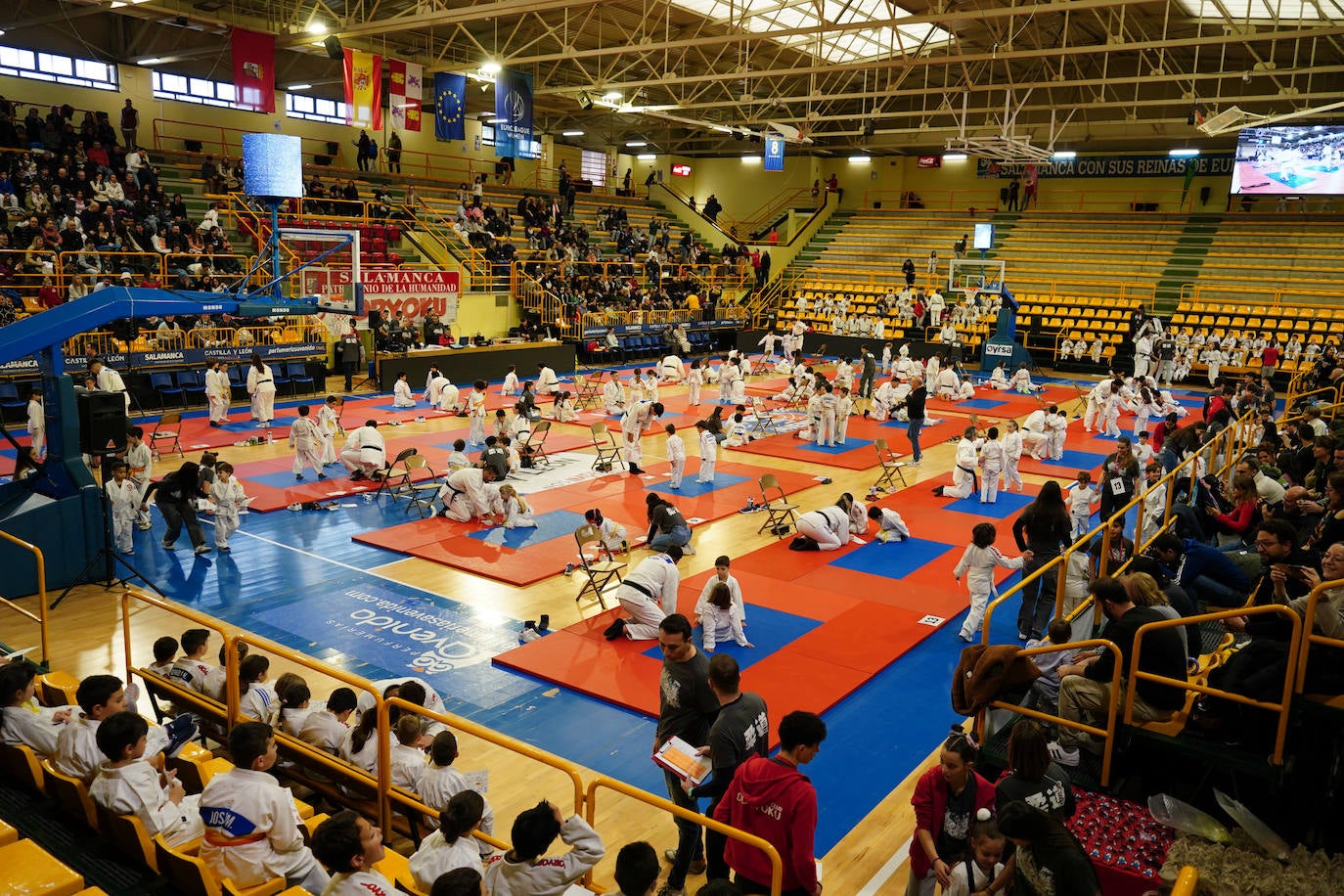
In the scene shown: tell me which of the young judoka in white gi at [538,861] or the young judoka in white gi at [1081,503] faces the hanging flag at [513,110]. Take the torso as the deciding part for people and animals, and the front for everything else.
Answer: the young judoka in white gi at [538,861]

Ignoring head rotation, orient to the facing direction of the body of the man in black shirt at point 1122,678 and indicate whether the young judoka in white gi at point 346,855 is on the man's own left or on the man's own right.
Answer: on the man's own left

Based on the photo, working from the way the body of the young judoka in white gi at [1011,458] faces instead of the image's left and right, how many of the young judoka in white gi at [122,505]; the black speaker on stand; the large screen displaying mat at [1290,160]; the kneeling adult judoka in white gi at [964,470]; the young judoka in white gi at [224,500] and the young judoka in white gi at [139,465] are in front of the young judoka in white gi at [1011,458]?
5

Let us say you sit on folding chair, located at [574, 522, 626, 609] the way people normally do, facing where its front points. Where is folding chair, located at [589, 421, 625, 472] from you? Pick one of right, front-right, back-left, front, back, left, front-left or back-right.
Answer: back-left

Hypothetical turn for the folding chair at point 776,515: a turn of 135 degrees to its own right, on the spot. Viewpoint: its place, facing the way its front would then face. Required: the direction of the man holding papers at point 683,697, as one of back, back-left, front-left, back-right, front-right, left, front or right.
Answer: left

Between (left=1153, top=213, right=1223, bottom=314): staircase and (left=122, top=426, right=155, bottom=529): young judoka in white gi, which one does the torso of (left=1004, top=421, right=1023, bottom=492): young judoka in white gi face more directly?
the young judoka in white gi

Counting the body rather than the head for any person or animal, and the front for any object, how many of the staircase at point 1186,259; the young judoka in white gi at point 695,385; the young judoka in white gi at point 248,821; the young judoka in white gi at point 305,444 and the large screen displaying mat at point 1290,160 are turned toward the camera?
2

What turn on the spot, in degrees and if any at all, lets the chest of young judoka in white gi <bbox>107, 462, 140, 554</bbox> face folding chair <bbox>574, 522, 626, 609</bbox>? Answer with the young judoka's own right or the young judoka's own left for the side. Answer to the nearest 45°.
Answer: approximately 45° to the young judoka's own left
